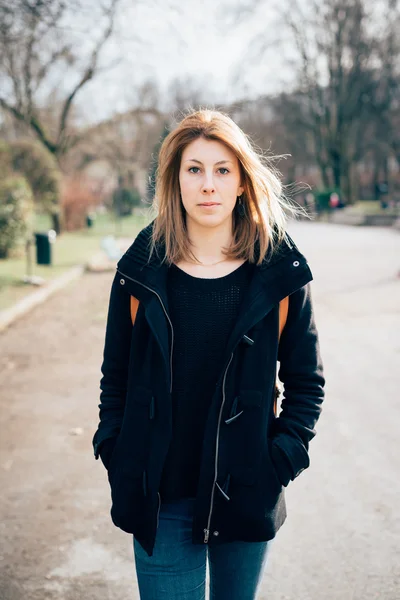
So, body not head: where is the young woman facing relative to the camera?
toward the camera

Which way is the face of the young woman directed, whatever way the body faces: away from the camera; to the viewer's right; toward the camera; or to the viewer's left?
toward the camera

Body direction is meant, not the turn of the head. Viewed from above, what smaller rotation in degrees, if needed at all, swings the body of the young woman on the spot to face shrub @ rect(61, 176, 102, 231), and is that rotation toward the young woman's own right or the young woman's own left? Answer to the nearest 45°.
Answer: approximately 180°

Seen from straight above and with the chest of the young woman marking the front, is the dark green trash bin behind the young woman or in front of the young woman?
behind

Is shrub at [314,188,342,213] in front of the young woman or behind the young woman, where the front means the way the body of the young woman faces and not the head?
behind

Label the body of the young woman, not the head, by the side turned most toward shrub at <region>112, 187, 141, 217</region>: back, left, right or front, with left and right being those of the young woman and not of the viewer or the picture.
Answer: back

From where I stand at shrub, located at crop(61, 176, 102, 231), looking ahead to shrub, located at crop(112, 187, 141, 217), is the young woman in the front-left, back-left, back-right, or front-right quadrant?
back-right

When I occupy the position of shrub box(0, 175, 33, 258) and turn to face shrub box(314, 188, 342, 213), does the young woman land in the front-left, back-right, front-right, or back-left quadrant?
back-right

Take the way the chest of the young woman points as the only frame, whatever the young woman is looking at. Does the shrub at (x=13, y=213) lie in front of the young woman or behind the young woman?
behind
